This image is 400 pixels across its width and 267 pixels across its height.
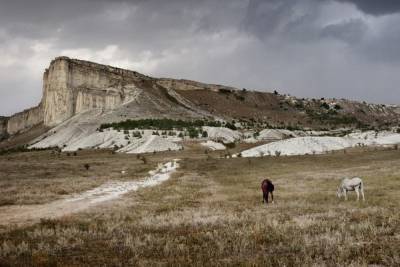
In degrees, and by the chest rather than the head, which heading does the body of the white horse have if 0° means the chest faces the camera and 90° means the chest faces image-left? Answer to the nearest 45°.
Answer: approximately 90°
